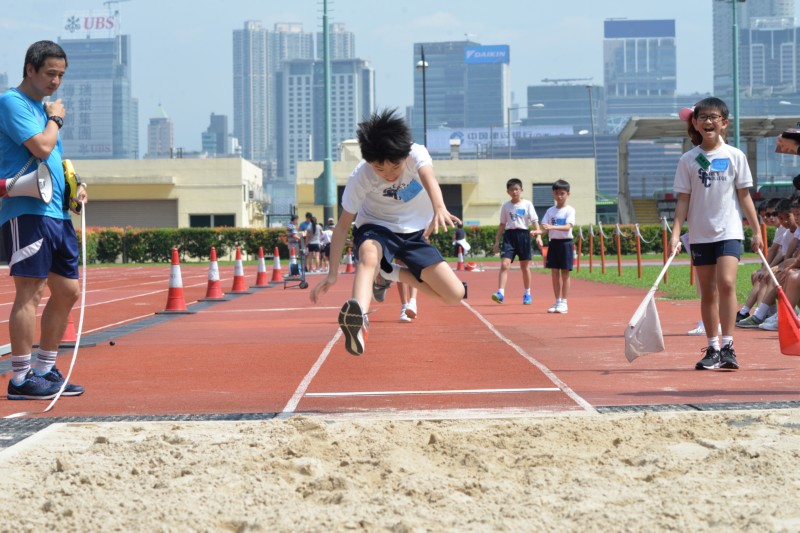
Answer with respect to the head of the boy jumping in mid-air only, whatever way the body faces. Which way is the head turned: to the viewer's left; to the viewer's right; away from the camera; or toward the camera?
toward the camera

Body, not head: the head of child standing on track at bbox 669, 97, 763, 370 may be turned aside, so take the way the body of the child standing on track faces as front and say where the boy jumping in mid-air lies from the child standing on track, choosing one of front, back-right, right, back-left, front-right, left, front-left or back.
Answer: front-right

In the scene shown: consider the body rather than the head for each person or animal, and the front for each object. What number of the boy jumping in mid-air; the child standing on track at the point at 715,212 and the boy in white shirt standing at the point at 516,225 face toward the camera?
3

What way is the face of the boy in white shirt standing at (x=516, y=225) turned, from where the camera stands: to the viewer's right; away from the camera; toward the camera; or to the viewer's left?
toward the camera

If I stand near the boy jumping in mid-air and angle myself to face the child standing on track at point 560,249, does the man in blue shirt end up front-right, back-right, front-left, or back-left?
back-left

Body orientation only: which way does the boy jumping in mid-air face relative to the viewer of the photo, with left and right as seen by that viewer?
facing the viewer

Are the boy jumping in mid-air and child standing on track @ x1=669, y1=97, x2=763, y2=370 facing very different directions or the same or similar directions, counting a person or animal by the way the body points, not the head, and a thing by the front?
same or similar directions

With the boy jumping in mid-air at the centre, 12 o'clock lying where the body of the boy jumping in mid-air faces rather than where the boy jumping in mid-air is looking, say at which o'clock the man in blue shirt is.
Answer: The man in blue shirt is roughly at 3 o'clock from the boy jumping in mid-air.

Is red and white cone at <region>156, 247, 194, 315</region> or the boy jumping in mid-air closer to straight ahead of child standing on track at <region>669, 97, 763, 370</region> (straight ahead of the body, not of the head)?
the boy jumping in mid-air

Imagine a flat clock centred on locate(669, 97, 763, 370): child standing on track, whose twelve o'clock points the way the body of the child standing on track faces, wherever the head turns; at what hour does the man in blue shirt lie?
The man in blue shirt is roughly at 2 o'clock from the child standing on track.

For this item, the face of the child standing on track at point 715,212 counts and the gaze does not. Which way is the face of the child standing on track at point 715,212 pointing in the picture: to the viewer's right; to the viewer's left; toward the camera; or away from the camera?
toward the camera

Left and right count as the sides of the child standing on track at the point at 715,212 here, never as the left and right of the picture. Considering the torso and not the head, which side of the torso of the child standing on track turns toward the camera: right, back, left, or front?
front
